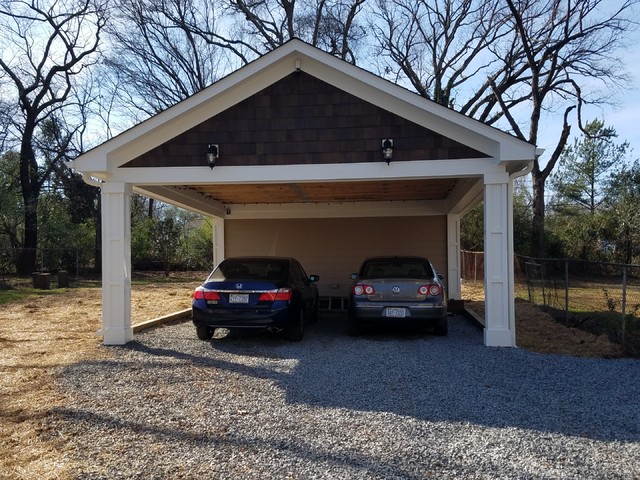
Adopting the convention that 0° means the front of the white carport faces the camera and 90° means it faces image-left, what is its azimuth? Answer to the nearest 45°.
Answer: approximately 0°

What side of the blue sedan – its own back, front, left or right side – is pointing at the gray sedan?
right

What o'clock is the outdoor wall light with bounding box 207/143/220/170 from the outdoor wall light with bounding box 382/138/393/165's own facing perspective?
the outdoor wall light with bounding box 207/143/220/170 is roughly at 3 o'clock from the outdoor wall light with bounding box 382/138/393/165.

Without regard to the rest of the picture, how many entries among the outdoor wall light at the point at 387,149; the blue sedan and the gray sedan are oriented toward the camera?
1

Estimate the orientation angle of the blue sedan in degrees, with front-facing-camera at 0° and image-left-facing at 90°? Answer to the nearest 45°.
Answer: approximately 180°

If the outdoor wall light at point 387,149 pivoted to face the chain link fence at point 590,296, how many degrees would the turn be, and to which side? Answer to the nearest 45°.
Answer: approximately 135° to its left

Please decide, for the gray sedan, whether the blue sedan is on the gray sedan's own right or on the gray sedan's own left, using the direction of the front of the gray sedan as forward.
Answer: on the gray sedan's own left

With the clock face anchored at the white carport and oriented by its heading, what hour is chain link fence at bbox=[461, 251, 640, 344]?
The chain link fence is roughly at 8 o'clock from the white carport.

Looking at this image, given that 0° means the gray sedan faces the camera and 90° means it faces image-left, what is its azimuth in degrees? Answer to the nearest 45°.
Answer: approximately 180°
